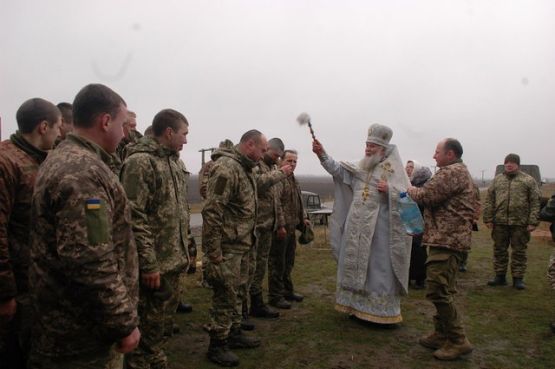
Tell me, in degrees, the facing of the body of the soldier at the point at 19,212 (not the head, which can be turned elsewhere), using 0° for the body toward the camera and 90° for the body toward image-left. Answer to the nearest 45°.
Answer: approximately 270°

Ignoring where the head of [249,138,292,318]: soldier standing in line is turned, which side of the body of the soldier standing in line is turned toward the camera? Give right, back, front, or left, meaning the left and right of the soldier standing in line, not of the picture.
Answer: right

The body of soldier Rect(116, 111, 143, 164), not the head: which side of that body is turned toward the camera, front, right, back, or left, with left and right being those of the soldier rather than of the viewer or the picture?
right

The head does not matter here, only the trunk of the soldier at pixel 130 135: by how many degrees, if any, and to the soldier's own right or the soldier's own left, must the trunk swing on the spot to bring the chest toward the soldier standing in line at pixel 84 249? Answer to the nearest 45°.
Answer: approximately 90° to the soldier's own right

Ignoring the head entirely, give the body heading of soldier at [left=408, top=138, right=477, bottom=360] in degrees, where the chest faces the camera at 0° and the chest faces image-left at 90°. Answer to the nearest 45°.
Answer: approximately 90°

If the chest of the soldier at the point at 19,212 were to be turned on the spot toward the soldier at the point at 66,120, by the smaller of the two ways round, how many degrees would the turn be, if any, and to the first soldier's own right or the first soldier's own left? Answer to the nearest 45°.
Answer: approximately 90° to the first soldier's own left

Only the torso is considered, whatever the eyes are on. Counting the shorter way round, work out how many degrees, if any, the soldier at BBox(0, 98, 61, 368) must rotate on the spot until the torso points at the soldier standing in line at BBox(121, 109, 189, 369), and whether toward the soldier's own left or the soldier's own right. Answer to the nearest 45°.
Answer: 0° — they already face them

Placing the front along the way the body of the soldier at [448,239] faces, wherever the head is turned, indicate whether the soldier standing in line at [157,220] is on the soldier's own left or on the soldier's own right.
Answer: on the soldier's own left

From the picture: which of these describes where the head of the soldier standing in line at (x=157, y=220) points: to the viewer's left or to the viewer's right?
to the viewer's right

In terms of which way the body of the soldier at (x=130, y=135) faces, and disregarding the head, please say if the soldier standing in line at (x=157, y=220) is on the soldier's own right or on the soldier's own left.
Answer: on the soldier's own right

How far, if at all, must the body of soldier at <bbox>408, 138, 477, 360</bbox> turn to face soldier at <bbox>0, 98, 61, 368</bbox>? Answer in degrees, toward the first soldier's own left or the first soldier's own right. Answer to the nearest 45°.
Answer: approximately 45° to the first soldier's own left
